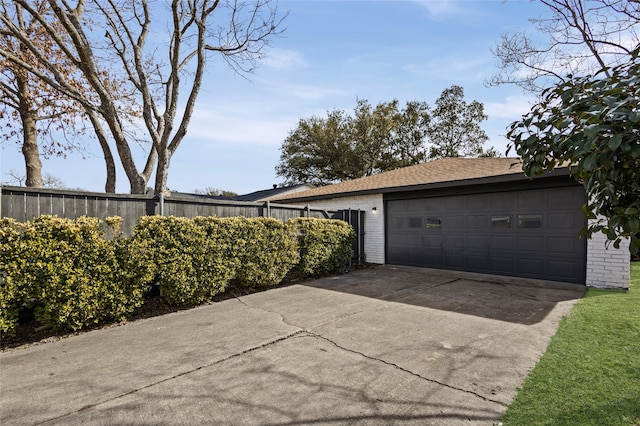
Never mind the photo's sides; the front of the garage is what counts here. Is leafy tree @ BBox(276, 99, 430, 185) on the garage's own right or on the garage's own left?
on the garage's own right

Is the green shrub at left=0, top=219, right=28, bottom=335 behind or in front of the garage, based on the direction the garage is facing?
in front

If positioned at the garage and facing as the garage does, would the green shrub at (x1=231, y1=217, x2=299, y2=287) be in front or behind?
in front

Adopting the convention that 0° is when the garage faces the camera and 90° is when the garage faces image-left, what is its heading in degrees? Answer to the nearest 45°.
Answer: approximately 45°

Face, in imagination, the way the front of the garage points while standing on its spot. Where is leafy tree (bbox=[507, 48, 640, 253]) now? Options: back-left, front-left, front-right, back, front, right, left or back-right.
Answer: front-left

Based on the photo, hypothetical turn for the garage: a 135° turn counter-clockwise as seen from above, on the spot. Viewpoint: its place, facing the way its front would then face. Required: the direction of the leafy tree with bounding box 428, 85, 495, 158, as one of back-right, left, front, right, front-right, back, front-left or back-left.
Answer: left

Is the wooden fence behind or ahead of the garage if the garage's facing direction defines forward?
ahead
